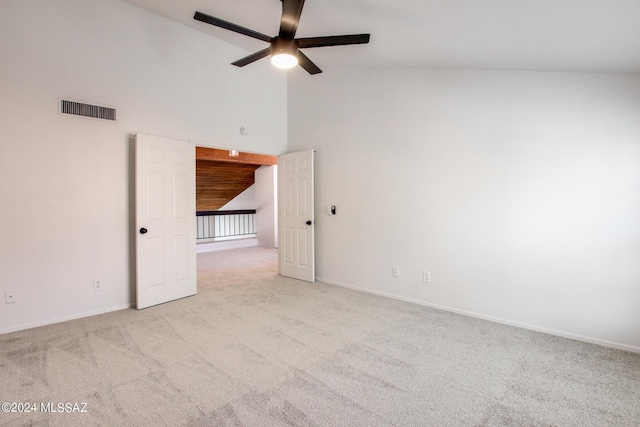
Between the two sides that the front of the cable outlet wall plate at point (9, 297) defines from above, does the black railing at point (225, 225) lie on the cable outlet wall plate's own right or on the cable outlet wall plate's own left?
on the cable outlet wall plate's own left

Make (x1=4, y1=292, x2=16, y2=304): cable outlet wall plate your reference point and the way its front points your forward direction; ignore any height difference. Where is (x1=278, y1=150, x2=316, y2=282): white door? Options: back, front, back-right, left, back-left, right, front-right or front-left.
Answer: left

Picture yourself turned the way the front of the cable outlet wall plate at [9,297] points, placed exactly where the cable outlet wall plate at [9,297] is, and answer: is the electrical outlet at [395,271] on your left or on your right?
on your left

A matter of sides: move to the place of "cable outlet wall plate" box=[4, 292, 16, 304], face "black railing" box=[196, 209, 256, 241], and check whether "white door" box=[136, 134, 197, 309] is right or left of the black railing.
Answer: right

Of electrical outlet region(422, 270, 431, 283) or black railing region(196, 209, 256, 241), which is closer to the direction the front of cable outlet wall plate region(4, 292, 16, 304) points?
the electrical outlet

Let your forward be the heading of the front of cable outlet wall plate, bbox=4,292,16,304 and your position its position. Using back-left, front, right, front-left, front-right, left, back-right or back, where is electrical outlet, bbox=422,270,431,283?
front-left

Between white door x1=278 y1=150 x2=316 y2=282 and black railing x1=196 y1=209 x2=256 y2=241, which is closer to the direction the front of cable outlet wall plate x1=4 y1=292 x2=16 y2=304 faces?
the white door

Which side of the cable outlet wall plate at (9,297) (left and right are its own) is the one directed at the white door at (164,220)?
left

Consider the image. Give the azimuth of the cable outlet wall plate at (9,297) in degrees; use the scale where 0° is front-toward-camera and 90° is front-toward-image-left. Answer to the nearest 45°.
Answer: approximately 0°
